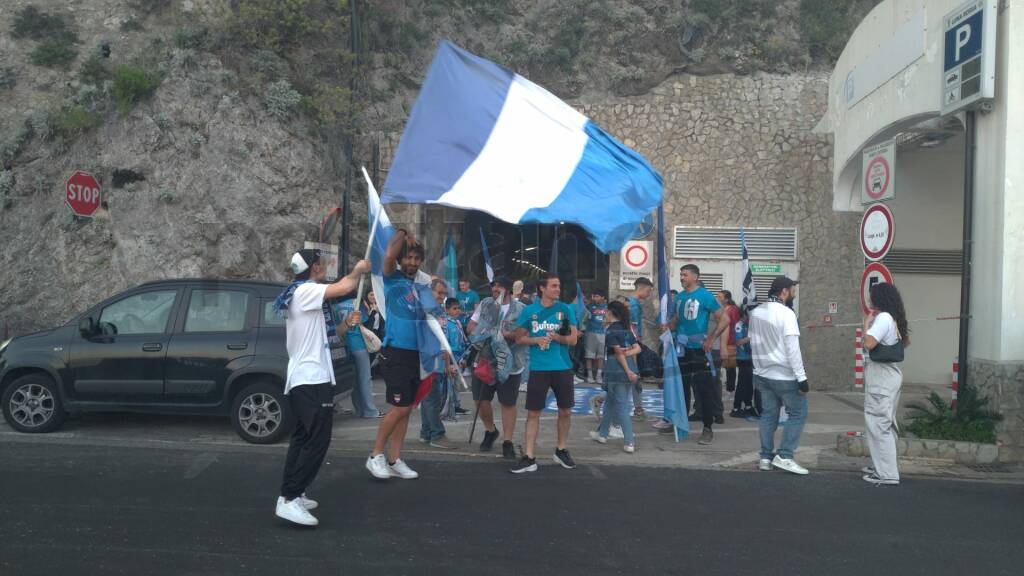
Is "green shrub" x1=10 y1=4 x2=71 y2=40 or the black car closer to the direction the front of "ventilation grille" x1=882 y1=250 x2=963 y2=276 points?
the black car

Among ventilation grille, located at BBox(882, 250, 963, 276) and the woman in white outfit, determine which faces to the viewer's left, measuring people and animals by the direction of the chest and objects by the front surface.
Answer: the woman in white outfit

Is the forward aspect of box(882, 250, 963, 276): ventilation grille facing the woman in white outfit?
yes

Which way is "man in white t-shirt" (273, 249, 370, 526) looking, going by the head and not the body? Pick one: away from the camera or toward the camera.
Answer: away from the camera

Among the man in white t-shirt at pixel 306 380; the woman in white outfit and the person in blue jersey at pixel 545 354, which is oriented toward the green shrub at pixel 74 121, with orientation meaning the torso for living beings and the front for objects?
the woman in white outfit

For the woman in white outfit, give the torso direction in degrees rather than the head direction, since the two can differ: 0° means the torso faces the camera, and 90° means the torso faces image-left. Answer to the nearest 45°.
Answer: approximately 90°

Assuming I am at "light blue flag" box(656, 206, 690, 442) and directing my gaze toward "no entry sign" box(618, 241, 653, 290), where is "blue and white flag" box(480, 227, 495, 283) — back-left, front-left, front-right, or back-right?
front-left

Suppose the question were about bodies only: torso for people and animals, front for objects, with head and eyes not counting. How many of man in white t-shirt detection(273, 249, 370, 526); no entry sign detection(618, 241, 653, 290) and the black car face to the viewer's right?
1

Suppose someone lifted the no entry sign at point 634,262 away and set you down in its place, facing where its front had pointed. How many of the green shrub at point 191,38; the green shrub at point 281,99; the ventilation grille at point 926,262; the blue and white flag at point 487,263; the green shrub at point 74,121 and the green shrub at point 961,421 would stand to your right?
4

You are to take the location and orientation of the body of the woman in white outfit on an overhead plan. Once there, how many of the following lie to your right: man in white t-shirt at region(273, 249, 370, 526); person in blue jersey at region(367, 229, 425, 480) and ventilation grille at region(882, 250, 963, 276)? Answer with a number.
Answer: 1

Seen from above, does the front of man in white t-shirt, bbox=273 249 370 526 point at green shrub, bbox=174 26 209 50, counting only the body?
no

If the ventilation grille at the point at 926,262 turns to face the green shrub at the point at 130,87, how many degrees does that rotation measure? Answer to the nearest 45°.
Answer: approximately 45° to its right

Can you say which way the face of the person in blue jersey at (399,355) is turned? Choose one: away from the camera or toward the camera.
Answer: toward the camera

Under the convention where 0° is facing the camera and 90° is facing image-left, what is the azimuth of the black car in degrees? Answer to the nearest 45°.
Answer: approximately 90°

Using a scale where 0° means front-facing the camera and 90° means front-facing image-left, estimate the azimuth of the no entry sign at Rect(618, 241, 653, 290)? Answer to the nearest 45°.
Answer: approximately 0°

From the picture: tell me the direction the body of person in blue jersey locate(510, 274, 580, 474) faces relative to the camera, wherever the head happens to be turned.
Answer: toward the camera

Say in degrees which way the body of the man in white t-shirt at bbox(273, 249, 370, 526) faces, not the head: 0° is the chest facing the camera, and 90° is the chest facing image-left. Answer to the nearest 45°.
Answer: approximately 270°

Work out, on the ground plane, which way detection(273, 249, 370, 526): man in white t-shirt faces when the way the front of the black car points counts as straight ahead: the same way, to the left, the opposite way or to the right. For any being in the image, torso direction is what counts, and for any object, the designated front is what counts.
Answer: the opposite way

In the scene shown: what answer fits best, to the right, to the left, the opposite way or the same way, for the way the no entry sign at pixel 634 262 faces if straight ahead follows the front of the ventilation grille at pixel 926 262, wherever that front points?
the same way

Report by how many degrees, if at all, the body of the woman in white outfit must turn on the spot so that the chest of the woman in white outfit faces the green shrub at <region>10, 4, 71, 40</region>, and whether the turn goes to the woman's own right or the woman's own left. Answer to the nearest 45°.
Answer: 0° — they already face it
